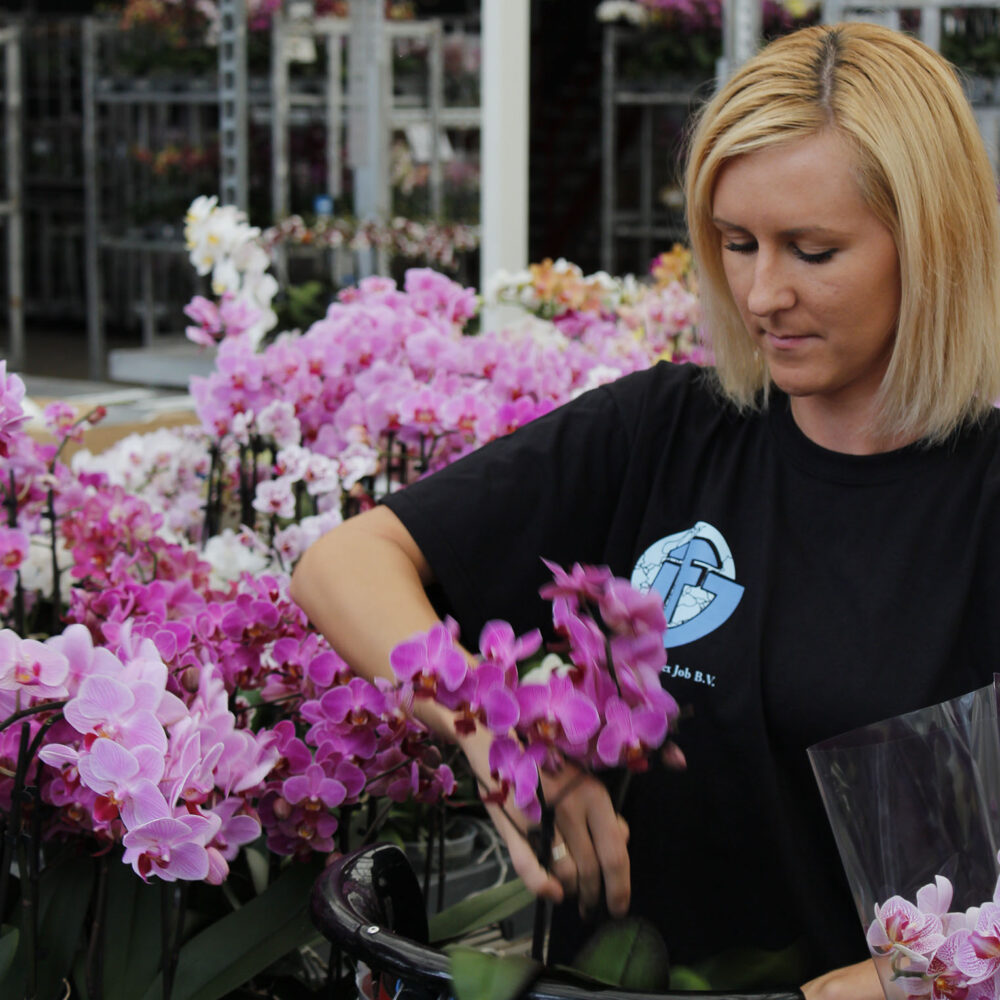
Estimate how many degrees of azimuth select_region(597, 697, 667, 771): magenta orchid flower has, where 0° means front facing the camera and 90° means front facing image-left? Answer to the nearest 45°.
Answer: approximately 0°

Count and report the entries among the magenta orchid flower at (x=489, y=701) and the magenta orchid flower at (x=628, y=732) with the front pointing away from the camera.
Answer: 0

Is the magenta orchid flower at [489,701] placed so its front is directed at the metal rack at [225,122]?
no

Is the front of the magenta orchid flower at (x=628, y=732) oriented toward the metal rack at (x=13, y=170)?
no

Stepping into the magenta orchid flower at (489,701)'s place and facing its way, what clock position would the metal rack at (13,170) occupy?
The metal rack is roughly at 4 o'clock from the magenta orchid flower.

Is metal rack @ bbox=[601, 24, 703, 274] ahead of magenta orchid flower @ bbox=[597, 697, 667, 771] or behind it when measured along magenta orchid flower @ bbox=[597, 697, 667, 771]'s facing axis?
behind

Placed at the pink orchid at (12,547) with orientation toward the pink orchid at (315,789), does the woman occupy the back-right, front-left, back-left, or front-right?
front-left

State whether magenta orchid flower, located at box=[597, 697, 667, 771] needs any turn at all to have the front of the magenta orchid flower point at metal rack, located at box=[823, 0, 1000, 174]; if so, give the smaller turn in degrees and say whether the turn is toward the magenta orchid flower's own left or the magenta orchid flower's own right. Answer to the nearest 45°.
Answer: approximately 180°

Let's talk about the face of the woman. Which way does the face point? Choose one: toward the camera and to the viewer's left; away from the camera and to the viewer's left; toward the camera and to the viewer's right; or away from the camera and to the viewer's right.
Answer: toward the camera and to the viewer's left
